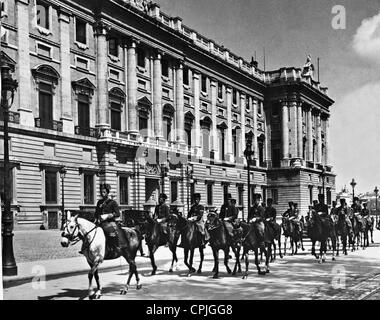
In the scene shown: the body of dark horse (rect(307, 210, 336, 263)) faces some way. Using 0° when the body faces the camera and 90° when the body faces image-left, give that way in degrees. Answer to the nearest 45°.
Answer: approximately 45°

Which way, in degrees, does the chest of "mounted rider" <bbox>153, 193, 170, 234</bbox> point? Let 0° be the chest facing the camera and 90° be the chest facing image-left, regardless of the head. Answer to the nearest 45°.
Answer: approximately 45°

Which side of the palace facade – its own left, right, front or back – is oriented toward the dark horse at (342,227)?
front

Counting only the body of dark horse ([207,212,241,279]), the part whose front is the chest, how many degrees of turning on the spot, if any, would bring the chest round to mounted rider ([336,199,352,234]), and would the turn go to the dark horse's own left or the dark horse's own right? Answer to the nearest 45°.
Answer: approximately 180°

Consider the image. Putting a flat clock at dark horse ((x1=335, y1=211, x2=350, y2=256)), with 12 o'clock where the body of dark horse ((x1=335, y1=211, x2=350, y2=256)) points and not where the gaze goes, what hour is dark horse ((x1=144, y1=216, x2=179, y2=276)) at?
dark horse ((x1=144, y1=216, x2=179, y2=276)) is roughly at 1 o'clock from dark horse ((x1=335, y1=211, x2=350, y2=256)).

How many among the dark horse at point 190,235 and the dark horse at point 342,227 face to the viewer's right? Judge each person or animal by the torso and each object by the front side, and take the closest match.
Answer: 0

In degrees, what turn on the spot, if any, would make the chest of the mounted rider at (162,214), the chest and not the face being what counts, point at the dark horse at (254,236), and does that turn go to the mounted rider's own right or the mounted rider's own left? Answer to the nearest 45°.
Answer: approximately 135° to the mounted rider's own left

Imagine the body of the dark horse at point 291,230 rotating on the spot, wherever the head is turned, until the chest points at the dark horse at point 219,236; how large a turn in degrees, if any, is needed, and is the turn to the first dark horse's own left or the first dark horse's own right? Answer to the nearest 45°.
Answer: approximately 45° to the first dark horse's own left

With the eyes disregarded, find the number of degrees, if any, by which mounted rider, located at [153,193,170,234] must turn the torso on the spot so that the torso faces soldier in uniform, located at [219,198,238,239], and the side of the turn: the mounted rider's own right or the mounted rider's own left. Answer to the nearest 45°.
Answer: approximately 135° to the mounted rider's own left

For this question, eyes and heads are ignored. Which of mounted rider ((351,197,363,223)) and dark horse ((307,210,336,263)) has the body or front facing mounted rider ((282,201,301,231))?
mounted rider ((351,197,363,223))
